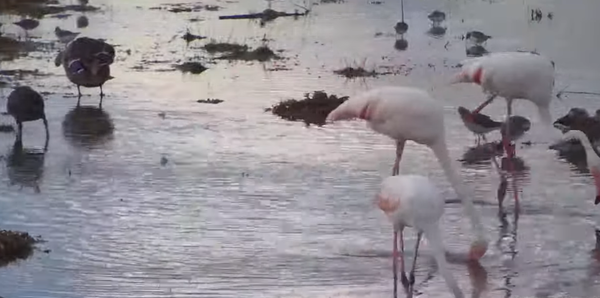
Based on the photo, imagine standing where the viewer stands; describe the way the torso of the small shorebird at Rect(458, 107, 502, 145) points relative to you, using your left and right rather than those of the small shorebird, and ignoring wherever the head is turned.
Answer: facing to the left of the viewer

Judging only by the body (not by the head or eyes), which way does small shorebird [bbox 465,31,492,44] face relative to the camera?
to the viewer's left

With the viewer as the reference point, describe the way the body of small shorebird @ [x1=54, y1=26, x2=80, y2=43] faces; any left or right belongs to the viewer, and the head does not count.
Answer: facing to the left of the viewer

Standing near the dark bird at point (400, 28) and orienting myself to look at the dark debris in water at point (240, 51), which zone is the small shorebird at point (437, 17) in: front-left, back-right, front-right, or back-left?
back-right

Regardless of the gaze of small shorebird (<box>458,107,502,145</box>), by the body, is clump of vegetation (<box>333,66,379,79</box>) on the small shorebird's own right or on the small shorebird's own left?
on the small shorebird's own right

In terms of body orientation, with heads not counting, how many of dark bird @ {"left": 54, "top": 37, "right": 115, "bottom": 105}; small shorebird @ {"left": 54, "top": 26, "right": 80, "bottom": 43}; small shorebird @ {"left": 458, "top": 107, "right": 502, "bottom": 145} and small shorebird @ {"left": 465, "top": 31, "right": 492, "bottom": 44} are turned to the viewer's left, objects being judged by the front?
3
